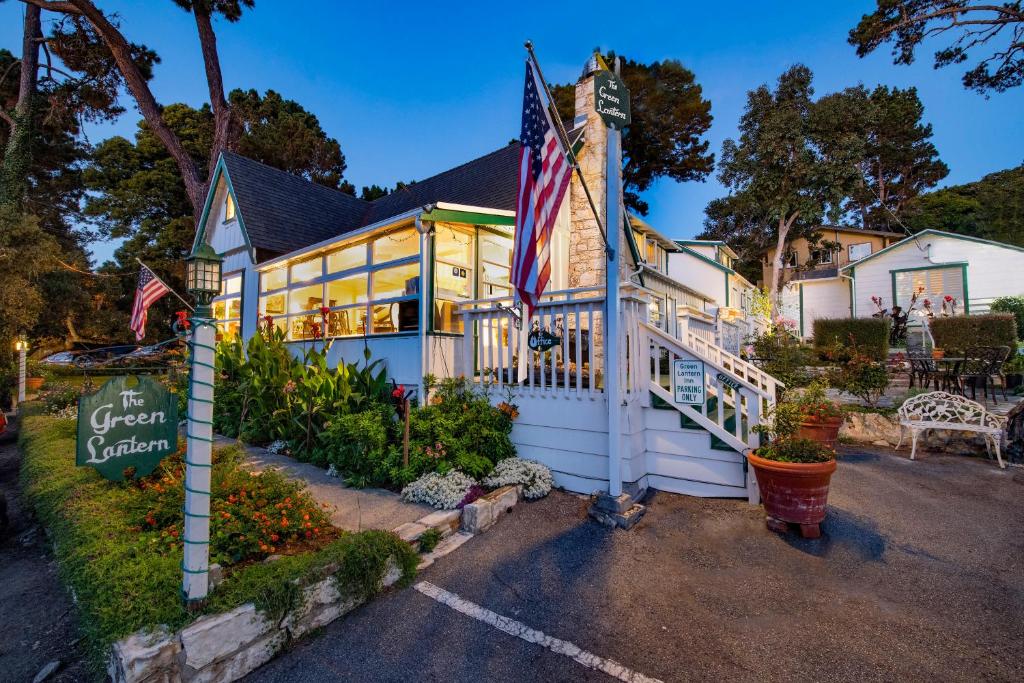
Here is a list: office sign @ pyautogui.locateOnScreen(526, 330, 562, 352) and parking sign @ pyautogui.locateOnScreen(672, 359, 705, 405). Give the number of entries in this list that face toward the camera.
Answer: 2

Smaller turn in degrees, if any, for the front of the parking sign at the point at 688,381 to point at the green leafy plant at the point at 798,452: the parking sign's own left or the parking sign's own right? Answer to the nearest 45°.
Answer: approximately 45° to the parking sign's own left

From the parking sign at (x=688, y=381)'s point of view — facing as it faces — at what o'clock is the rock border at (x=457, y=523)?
The rock border is roughly at 2 o'clock from the parking sign.

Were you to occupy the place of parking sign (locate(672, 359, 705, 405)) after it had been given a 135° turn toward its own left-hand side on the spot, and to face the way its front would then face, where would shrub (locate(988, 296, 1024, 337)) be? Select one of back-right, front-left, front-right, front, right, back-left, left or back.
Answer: front

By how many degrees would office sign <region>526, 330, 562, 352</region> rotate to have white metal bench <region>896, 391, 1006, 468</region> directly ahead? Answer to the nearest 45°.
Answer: approximately 90° to its left

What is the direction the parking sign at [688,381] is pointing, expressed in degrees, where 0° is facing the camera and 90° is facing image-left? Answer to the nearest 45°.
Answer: approximately 0°

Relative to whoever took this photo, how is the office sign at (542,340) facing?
facing the viewer

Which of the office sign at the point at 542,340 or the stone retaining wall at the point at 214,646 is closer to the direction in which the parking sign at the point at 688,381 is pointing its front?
the stone retaining wall

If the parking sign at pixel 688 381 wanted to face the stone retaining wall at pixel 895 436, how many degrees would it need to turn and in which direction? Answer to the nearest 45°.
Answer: approximately 135° to its left

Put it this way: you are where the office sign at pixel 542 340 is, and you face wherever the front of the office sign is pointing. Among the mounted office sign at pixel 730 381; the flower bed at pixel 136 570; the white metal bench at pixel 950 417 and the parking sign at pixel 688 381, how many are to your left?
3

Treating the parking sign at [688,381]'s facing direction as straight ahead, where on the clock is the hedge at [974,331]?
The hedge is roughly at 7 o'clock from the parking sign.
